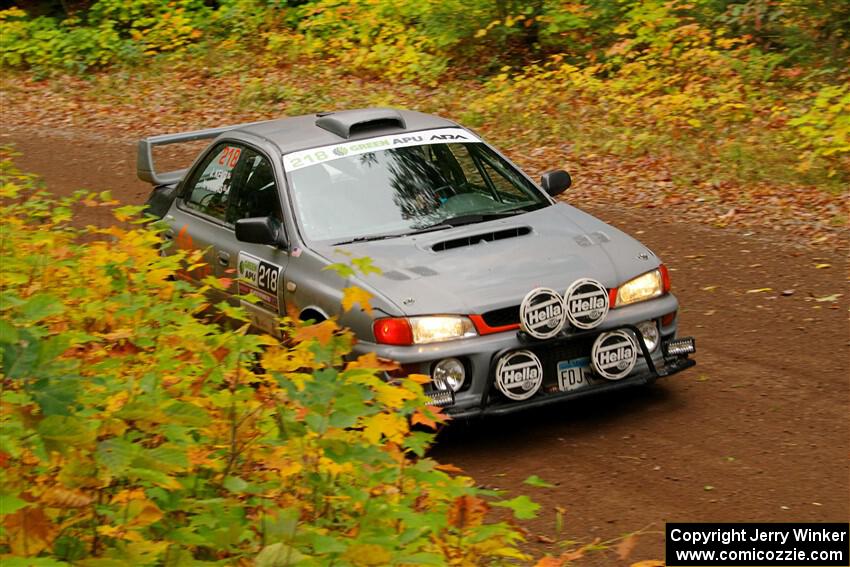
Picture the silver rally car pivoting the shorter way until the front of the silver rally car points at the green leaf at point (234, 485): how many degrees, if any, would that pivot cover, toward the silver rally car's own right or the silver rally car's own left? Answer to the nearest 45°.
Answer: approximately 45° to the silver rally car's own right

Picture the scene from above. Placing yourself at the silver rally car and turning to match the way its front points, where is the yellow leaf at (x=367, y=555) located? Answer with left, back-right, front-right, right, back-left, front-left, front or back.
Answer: front-right

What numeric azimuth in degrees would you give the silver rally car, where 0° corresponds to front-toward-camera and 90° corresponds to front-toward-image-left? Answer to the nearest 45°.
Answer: approximately 315°

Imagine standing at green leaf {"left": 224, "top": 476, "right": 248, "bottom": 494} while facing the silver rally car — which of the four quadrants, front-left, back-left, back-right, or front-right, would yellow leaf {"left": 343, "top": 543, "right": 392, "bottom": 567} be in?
back-right

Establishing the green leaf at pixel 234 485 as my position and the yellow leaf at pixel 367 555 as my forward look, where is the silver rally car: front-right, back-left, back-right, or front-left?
back-left
